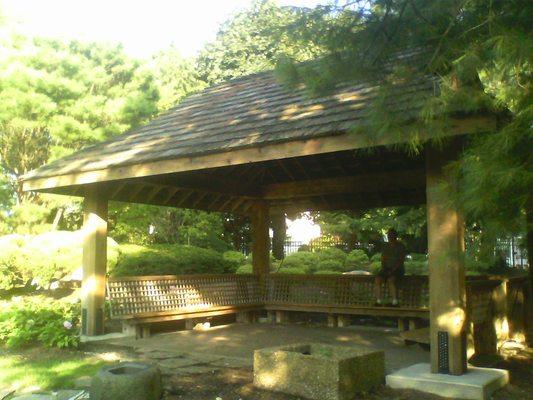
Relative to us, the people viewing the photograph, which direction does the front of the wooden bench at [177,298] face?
facing the viewer and to the right of the viewer

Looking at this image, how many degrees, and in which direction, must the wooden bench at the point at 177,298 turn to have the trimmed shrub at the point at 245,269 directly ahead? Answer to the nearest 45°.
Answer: approximately 135° to its left

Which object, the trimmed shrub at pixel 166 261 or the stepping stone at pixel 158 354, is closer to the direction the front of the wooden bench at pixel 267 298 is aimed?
the stepping stone

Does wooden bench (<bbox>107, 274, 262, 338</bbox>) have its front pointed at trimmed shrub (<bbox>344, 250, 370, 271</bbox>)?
no

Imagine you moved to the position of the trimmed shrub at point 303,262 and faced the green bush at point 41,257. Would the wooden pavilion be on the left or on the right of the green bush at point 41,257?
left

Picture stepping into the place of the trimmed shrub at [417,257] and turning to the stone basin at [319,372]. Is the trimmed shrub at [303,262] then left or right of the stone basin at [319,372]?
right

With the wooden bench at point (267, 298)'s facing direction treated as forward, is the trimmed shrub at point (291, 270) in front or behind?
behind

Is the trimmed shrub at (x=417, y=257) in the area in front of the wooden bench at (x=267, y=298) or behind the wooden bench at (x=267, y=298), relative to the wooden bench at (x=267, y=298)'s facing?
behind

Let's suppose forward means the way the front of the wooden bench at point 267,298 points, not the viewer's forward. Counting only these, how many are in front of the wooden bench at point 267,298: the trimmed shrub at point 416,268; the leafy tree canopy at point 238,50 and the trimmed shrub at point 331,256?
0

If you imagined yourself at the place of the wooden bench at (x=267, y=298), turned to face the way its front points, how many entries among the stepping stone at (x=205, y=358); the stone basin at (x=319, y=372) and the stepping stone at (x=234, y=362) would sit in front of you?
3

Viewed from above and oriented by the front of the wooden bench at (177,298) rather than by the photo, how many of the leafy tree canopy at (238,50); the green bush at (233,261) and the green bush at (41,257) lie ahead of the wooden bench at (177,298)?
0

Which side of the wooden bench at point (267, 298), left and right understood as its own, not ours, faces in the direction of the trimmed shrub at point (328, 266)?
back

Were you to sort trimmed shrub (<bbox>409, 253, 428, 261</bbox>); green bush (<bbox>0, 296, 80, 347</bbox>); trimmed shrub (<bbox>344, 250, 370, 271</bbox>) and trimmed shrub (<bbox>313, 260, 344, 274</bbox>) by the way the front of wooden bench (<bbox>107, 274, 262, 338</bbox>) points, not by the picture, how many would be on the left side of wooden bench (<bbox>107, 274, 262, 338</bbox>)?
3

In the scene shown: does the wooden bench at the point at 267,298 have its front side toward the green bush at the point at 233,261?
no

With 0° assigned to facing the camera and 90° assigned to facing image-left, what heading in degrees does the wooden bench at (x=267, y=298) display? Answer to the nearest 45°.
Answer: approximately 0°

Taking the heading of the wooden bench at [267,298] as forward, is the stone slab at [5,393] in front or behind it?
in front

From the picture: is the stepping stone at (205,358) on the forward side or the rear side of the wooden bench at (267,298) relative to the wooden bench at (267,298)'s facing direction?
on the forward side

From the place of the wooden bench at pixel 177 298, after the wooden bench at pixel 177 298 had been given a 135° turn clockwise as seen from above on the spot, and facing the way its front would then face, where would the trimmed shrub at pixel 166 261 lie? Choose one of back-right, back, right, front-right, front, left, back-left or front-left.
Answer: right

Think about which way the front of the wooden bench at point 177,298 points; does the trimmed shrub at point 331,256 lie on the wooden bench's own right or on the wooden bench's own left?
on the wooden bench's own left

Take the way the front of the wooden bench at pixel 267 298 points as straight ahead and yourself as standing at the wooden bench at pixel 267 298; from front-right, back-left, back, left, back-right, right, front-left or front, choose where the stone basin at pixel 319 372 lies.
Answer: front

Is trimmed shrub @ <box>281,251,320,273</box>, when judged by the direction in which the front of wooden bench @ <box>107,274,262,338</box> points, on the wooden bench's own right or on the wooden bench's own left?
on the wooden bench's own left
